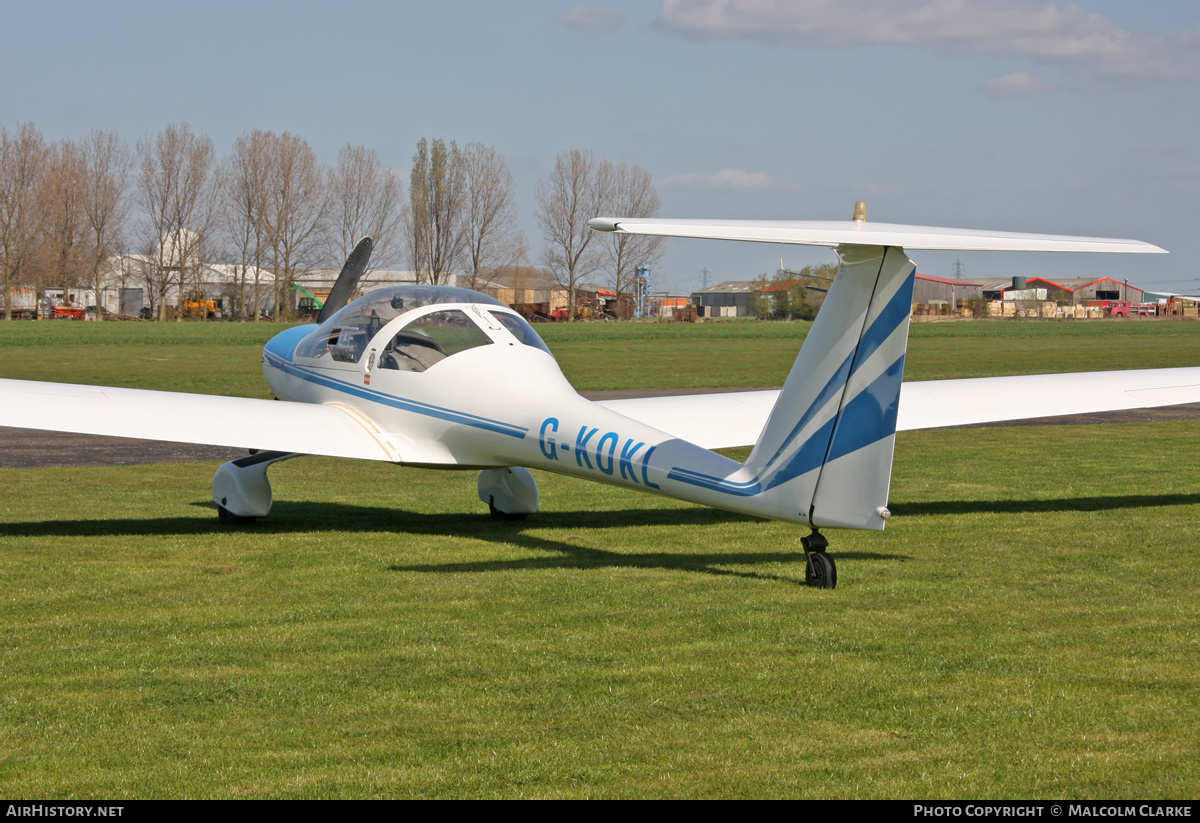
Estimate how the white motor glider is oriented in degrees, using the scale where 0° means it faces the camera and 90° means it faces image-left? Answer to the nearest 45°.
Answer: approximately 135°
